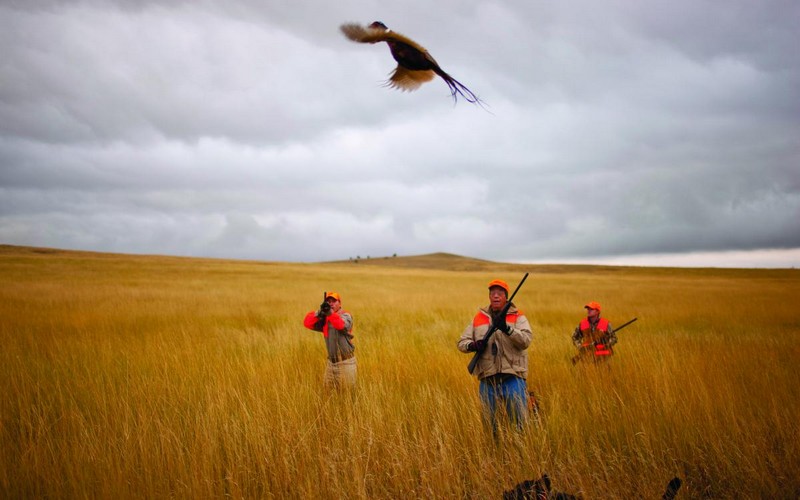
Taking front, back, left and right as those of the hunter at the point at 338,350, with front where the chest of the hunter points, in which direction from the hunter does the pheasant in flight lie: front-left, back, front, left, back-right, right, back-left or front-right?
front-left

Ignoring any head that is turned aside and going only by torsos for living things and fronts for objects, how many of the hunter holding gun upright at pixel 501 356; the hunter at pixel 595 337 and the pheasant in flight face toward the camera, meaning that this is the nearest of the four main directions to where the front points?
2

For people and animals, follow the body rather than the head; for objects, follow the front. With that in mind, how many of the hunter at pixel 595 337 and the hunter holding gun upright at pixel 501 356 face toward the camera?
2

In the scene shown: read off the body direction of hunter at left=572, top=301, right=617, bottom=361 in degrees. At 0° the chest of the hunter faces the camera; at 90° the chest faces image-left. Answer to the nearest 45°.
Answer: approximately 0°

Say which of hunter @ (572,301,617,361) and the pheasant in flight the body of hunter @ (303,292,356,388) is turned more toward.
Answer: the pheasant in flight

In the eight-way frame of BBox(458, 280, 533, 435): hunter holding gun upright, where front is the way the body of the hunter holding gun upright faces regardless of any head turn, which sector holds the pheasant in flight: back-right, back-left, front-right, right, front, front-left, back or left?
front

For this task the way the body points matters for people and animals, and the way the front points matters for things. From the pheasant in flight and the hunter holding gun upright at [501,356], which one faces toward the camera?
the hunter holding gun upright

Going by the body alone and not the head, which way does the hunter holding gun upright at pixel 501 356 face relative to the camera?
toward the camera

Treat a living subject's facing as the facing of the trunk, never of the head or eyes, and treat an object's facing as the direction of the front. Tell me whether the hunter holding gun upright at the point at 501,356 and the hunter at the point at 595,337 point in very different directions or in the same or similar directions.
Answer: same or similar directions

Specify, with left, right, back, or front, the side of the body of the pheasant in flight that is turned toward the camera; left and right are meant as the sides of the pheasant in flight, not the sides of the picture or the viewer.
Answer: left

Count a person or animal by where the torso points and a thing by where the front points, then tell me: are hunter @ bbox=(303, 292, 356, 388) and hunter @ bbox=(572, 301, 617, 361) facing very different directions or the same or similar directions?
same or similar directions
